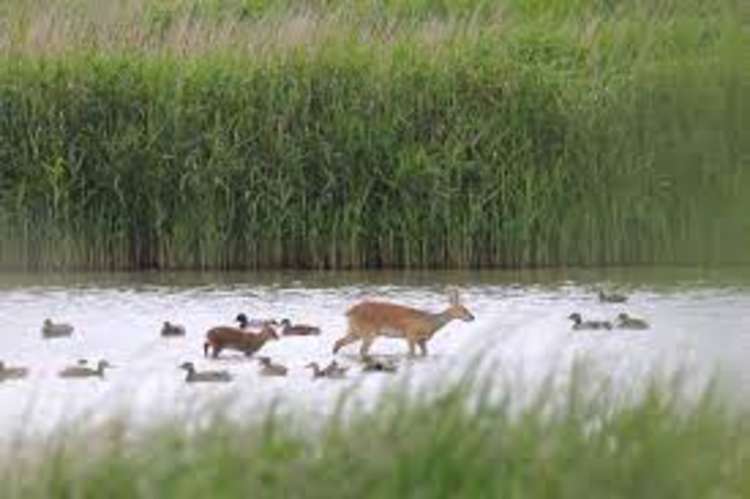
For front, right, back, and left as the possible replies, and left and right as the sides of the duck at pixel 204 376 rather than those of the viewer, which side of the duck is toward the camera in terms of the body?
left

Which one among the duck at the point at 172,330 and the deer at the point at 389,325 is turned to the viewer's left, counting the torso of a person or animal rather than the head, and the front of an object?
the duck

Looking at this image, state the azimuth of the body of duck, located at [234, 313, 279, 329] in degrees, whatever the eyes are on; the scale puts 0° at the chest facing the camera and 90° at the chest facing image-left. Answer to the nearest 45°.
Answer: approximately 90°

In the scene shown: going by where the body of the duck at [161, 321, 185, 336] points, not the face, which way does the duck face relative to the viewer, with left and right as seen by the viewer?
facing to the left of the viewer

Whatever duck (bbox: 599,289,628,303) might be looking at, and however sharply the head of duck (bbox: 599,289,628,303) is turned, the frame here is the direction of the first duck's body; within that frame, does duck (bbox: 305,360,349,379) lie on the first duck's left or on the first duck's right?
on the first duck's left

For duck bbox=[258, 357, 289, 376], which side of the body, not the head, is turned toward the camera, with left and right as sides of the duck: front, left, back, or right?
left

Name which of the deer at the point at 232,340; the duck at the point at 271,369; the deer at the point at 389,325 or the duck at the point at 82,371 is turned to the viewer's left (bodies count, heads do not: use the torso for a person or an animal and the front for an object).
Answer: the duck at the point at 271,369

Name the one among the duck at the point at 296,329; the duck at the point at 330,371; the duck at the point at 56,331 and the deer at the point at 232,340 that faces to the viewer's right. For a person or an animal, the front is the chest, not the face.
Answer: the deer

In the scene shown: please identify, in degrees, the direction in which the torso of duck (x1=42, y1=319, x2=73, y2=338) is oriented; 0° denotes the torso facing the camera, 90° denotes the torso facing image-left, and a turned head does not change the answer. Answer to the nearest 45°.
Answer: approximately 90°
